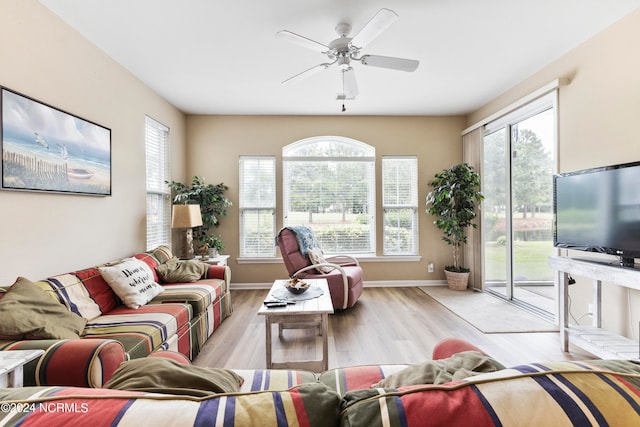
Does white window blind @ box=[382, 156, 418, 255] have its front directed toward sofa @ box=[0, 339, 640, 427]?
yes

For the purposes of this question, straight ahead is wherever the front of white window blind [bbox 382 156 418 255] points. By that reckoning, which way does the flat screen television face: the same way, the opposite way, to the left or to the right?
to the right

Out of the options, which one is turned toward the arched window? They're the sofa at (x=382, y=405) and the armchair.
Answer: the sofa

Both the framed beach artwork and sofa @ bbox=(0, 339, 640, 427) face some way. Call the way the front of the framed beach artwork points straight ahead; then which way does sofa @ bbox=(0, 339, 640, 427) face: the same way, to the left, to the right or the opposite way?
to the left

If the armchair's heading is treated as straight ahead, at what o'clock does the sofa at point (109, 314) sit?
The sofa is roughly at 3 o'clock from the armchair.

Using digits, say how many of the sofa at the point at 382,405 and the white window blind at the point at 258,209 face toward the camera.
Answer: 1

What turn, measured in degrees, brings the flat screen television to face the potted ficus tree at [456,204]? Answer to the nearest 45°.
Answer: approximately 90° to its right

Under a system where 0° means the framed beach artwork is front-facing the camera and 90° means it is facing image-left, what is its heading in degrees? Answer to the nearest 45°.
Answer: approximately 315°

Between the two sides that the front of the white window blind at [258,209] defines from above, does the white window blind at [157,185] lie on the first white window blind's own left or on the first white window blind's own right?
on the first white window blind's own right

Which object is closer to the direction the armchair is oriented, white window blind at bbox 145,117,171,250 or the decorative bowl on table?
the decorative bowl on table

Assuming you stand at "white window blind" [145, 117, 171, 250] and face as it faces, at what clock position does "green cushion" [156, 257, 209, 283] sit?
The green cushion is roughly at 1 o'clock from the white window blind.
